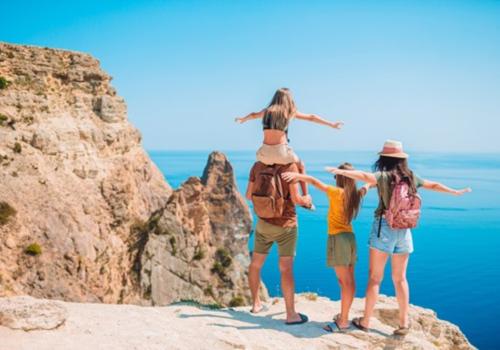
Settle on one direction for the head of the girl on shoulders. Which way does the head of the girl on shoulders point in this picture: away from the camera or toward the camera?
away from the camera

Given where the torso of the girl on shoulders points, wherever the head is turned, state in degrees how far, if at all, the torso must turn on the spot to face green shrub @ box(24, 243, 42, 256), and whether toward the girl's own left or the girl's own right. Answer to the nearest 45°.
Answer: approximately 90° to the girl's own left

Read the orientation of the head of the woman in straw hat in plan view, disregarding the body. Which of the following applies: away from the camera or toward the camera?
away from the camera

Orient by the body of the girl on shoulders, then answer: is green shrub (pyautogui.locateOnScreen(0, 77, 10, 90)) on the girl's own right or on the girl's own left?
on the girl's own left

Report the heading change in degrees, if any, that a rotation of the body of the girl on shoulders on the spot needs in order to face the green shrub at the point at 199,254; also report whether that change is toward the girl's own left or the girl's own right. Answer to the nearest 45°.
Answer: approximately 45° to the girl's own left

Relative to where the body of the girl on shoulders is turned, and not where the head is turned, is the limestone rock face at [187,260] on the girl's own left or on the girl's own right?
on the girl's own left

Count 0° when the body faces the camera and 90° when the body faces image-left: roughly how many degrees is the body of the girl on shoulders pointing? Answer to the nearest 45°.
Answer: approximately 225°
